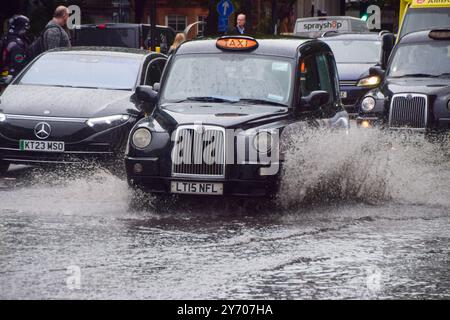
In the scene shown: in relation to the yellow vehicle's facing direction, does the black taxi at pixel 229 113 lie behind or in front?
in front

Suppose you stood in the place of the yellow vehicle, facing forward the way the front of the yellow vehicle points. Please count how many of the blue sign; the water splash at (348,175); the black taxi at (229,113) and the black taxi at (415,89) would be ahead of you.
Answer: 3

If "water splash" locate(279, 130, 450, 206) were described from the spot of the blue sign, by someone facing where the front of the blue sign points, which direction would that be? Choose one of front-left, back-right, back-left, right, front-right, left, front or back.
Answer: front

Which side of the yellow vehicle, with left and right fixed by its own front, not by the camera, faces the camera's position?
front

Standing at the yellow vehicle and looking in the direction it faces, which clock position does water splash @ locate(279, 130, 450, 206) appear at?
The water splash is roughly at 12 o'clock from the yellow vehicle.

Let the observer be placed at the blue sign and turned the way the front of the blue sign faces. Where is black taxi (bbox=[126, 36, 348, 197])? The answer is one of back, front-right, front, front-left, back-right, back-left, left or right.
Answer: front

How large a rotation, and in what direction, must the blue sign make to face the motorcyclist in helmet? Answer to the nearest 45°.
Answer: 0° — it already faces them

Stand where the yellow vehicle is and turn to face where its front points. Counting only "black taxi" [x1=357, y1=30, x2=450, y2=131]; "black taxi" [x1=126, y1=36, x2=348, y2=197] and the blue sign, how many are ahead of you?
2

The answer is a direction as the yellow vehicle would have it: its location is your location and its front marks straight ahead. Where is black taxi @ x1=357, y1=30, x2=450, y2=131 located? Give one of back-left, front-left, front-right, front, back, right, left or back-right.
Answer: front

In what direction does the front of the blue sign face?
toward the camera

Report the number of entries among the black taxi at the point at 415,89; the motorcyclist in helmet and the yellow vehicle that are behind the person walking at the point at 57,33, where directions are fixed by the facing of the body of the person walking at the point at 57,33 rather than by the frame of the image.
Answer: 1
